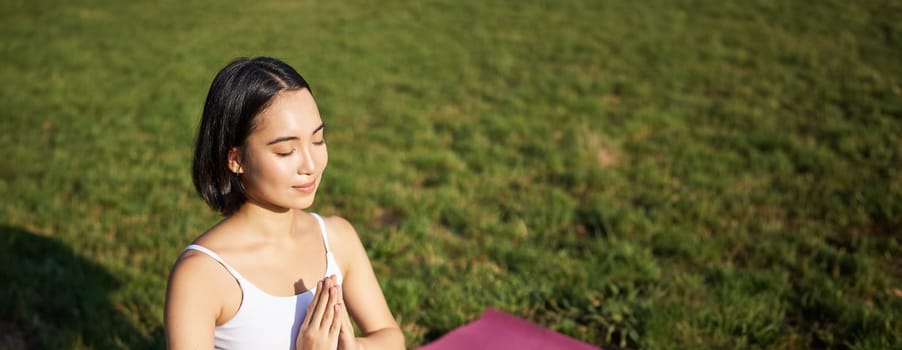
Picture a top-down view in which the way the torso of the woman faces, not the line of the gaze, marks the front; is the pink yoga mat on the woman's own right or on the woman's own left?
on the woman's own left

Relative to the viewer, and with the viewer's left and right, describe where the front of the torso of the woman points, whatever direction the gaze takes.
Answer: facing the viewer and to the right of the viewer

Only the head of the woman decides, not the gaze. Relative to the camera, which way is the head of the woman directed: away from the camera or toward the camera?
toward the camera
